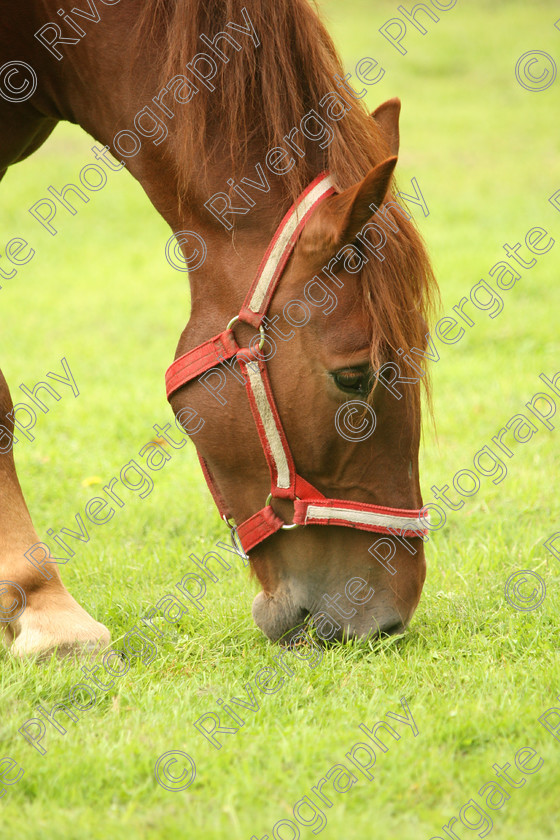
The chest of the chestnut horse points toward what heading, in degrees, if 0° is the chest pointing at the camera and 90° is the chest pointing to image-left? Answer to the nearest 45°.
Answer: approximately 270°
